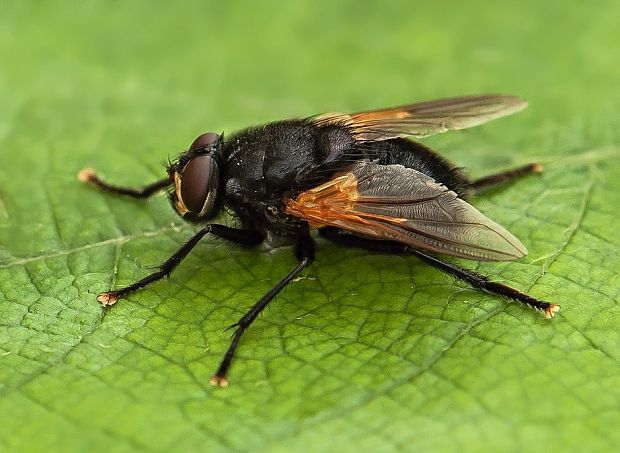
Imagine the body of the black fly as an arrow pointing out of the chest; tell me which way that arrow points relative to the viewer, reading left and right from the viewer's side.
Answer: facing to the left of the viewer
